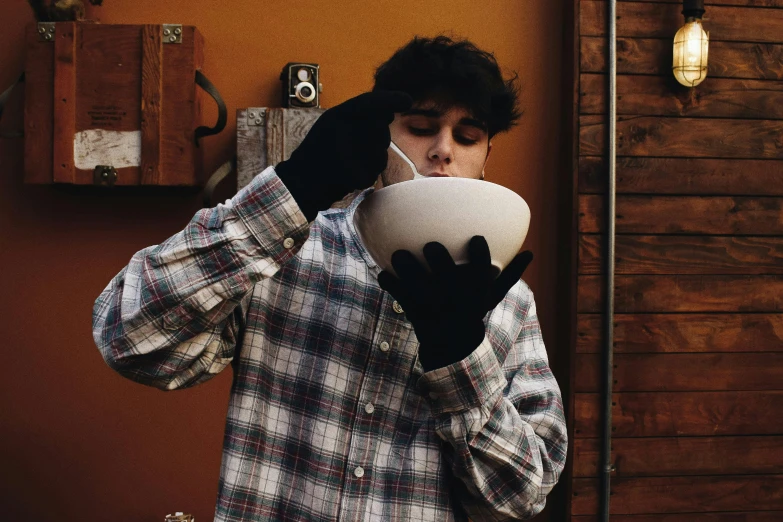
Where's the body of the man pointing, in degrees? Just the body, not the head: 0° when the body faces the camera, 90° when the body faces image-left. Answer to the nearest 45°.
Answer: approximately 0°

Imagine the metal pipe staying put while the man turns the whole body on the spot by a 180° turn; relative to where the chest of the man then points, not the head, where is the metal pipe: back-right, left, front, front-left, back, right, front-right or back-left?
front-right

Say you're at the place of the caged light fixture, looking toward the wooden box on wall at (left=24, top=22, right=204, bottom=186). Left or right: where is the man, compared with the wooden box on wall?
left

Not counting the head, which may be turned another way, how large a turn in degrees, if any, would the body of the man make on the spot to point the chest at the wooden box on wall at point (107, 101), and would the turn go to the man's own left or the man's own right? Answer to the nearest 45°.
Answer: approximately 135° to the man's own right

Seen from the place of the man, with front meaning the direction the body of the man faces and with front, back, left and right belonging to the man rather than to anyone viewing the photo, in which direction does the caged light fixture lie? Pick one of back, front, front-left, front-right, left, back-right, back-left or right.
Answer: back-left
